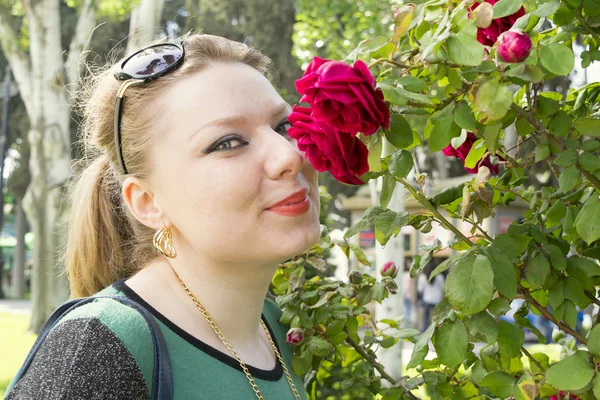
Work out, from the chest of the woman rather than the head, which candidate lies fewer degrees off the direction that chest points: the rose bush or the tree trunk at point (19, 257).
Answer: the rose bush

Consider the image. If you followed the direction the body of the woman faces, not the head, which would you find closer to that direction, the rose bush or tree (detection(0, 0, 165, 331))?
the rose bush

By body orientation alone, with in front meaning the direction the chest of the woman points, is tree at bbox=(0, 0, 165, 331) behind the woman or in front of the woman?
behind

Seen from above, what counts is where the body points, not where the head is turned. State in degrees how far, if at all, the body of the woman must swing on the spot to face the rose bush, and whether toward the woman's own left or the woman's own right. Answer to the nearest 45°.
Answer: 0° — they already face it

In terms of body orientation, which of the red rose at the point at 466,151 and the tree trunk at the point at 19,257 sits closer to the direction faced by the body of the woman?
the red rose

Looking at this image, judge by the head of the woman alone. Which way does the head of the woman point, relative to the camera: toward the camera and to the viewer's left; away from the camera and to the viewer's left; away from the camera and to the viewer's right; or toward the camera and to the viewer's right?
toward the camera and to the viewer's right

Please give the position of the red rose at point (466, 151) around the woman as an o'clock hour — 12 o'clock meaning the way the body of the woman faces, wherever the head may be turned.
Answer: The red rose is roughly at 11 o'clock from the woman.
